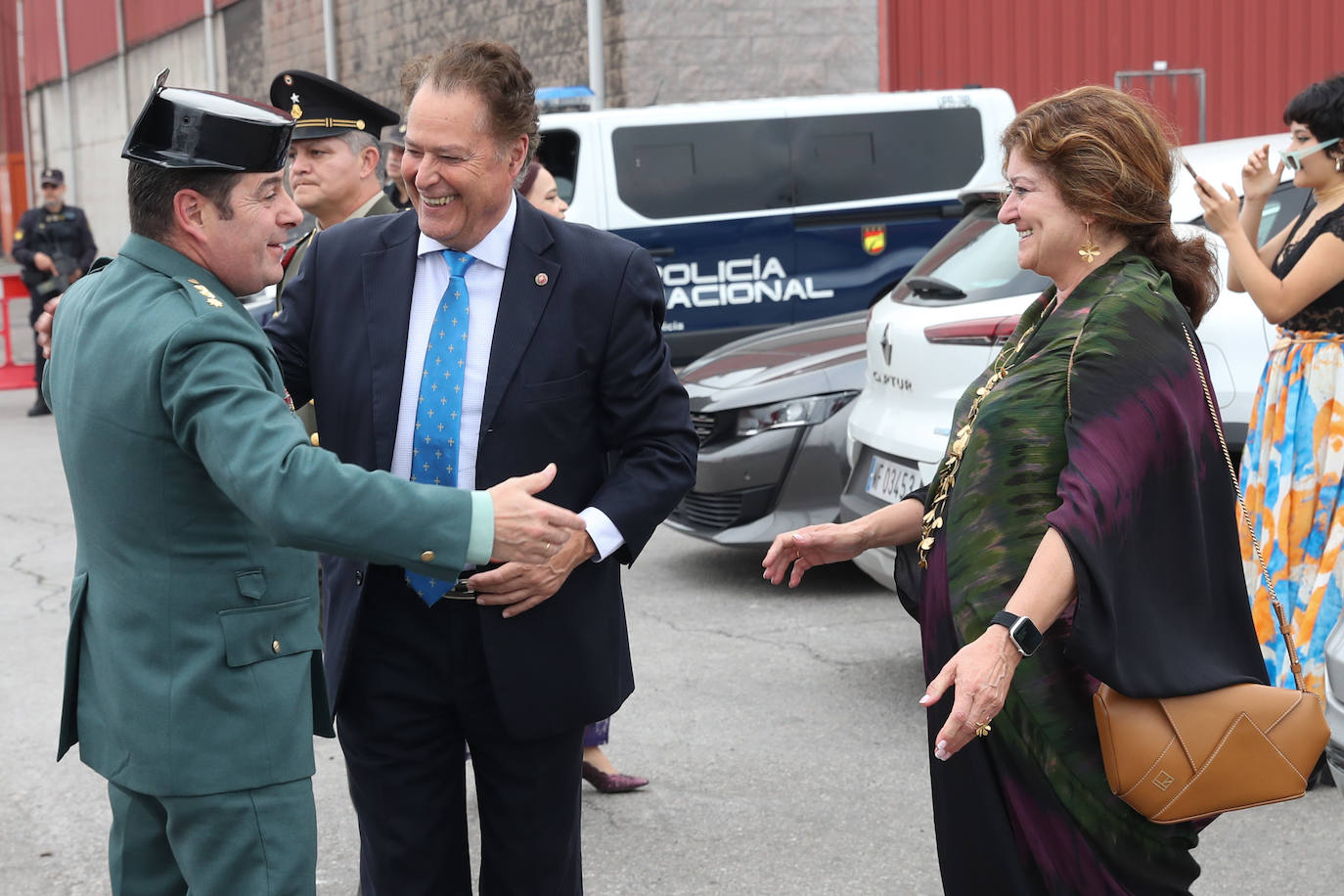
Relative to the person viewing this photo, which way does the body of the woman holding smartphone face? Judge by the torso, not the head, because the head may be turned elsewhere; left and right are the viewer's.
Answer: facing to the left of the viewer

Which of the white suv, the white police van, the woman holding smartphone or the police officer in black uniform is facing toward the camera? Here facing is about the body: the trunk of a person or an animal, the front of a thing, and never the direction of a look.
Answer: the police officer in black uniform

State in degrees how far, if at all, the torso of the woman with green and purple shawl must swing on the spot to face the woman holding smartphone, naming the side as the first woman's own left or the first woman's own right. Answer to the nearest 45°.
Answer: approximately 90° to the first woman's own right

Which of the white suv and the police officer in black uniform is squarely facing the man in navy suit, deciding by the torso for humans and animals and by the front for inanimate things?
the police officer in black uniform

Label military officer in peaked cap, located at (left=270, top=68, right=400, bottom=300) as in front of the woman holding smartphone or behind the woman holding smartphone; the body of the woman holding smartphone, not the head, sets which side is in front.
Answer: in front

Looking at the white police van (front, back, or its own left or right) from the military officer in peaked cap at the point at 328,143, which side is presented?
left

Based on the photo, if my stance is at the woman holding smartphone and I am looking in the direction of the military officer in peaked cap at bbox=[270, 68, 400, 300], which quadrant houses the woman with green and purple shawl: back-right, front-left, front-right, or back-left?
front-left

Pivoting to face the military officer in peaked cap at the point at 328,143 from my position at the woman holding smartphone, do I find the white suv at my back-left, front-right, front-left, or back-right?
front-right

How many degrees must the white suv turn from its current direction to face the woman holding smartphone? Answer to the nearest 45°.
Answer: approximately 90° to its right

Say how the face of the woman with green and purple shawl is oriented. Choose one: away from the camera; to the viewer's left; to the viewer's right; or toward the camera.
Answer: to the viewer's left

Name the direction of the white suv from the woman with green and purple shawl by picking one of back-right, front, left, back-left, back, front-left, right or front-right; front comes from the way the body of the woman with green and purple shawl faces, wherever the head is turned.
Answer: right
